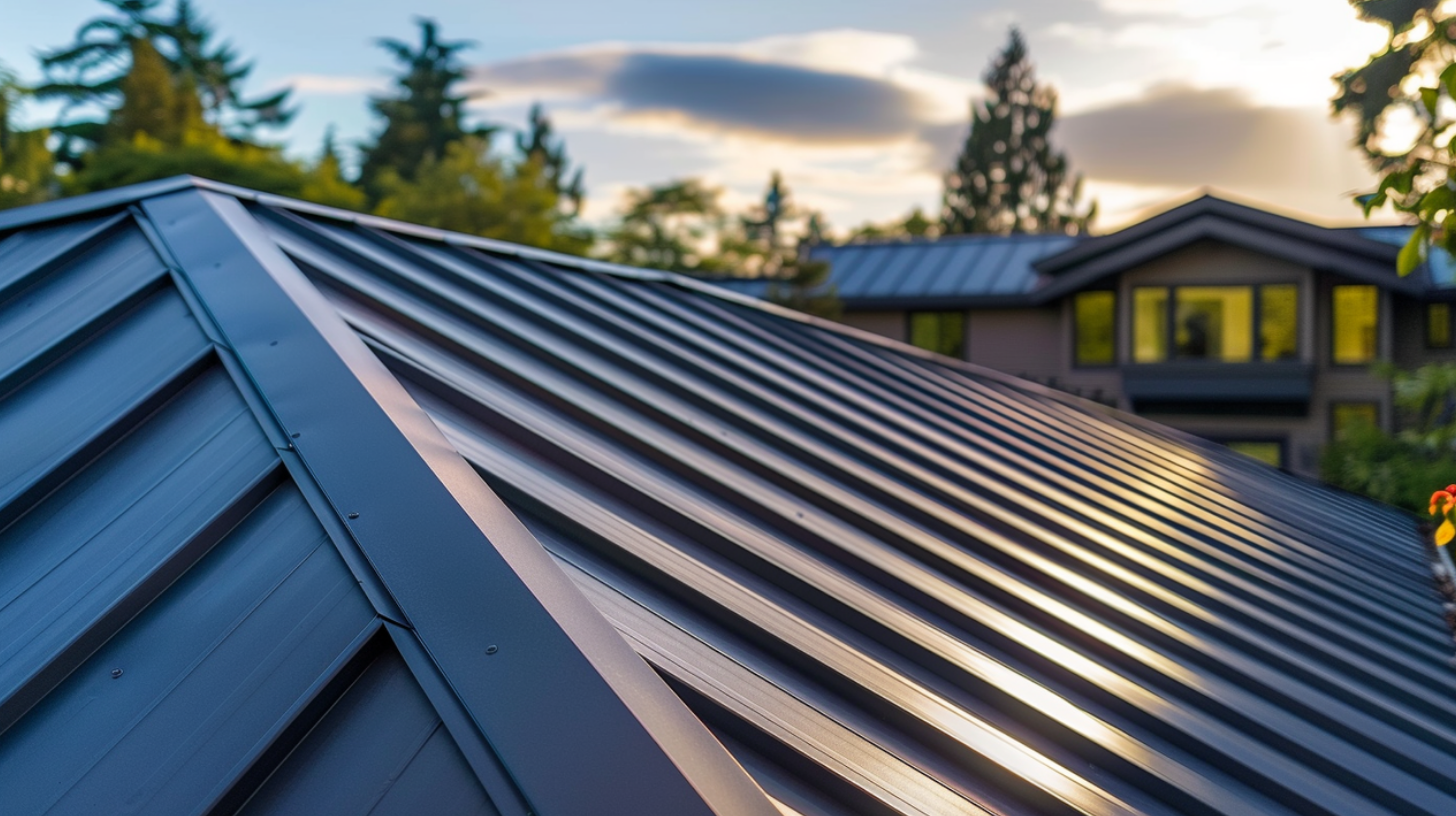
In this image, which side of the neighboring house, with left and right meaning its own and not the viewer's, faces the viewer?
front

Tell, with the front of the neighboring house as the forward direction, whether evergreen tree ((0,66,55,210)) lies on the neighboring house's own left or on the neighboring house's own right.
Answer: on the neighboring house's own right
